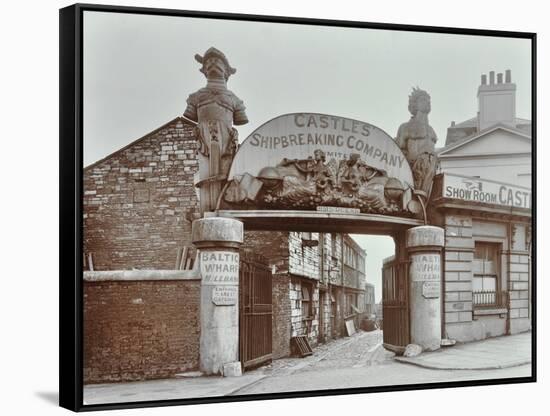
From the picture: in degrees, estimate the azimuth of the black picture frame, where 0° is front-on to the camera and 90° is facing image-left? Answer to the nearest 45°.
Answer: approximately 315°
